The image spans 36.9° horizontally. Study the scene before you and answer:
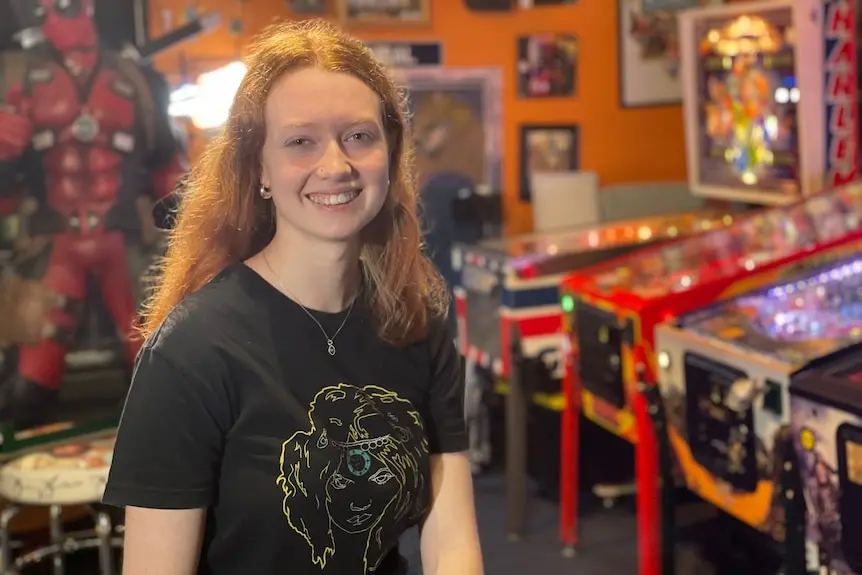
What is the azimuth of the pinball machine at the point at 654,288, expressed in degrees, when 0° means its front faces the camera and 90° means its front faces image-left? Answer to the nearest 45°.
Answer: approximately 45°
